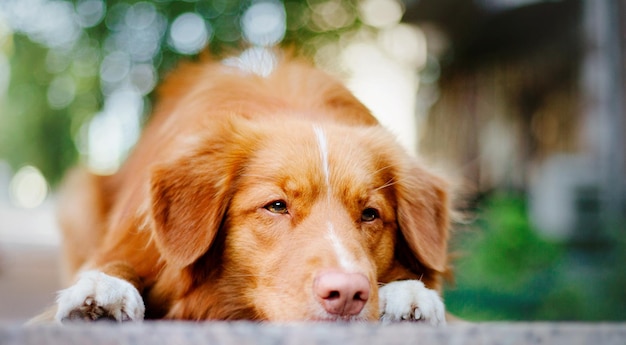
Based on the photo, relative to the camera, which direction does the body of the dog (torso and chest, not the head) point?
toward the camera
